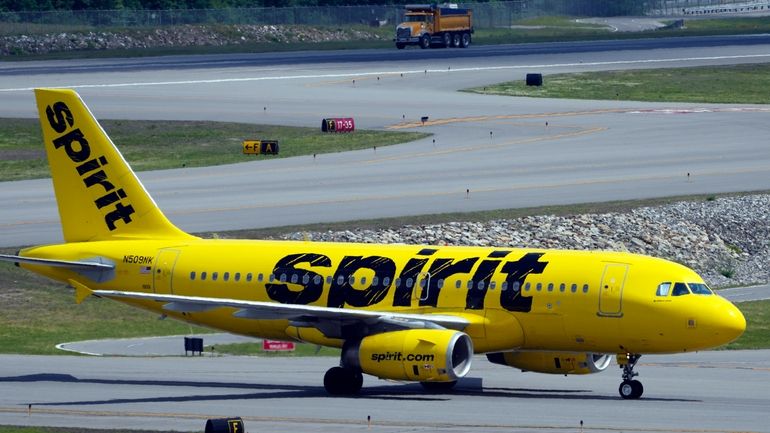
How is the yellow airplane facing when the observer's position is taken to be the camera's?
facing the viewer and to the right of the viewer
